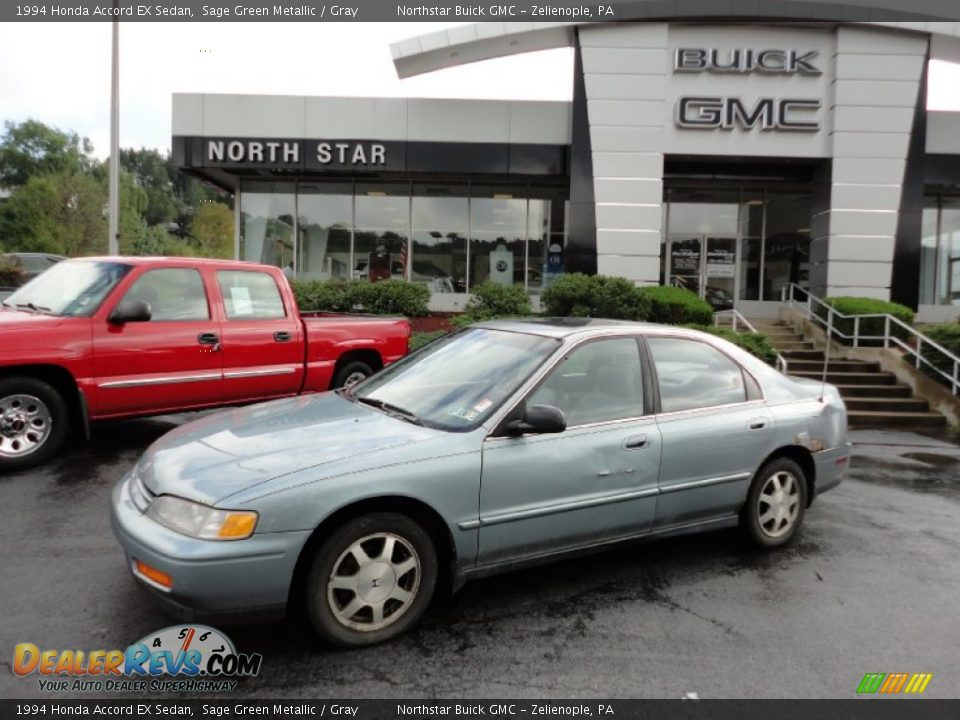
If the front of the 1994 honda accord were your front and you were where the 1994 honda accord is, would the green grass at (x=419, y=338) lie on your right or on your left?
on your right

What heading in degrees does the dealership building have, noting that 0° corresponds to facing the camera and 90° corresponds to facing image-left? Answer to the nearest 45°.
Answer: approximately 0°

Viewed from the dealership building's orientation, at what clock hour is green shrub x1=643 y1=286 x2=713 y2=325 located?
The green shrub is roughly at 12 o'clock from the dealership building.

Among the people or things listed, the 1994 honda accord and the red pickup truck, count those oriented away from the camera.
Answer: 0

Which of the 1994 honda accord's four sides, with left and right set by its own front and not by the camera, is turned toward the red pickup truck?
right

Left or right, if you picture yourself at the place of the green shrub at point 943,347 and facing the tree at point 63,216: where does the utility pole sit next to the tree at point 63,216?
left

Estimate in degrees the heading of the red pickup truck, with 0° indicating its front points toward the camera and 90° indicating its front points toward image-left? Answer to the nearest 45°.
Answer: approximately 45°

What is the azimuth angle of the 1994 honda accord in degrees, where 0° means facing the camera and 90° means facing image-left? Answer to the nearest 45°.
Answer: approximately 45°

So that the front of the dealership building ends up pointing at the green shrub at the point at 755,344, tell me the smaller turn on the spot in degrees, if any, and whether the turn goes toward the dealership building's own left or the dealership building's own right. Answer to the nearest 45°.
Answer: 0° — it already faces it

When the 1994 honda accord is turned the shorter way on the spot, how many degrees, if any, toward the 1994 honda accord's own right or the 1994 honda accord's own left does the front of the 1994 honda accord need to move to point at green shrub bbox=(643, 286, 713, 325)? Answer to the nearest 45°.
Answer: approximately 135° to the 1994 honda accord's own right
